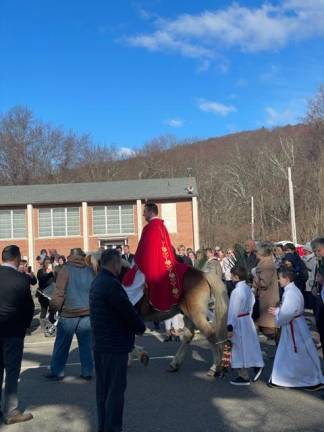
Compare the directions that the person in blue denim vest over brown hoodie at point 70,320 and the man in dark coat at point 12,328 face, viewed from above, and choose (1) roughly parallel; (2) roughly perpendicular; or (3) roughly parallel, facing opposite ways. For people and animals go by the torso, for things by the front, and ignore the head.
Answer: roughly perpendicular

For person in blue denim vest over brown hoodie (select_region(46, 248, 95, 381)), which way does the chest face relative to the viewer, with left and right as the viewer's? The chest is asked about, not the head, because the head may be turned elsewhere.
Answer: facing away from the viewer and to the left of the viewer

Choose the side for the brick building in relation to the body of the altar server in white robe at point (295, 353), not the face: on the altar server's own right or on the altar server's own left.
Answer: on the altar server's own right

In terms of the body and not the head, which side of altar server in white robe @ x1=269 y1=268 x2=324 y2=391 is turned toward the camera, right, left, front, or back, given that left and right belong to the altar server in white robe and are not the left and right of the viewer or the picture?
left

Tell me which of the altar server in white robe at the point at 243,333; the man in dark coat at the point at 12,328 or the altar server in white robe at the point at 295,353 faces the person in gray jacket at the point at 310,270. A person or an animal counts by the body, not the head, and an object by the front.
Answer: the man in dark coat

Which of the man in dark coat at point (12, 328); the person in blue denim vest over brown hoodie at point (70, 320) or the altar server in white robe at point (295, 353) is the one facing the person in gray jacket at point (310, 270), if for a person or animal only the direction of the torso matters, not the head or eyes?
the man in dark coat

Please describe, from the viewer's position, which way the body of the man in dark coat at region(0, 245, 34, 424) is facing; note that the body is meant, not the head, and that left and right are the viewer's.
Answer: facing away from the viewer and to the right of the viewer

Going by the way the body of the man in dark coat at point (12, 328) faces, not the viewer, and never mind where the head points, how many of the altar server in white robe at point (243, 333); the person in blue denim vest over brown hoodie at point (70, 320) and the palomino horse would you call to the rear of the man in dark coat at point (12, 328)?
0
